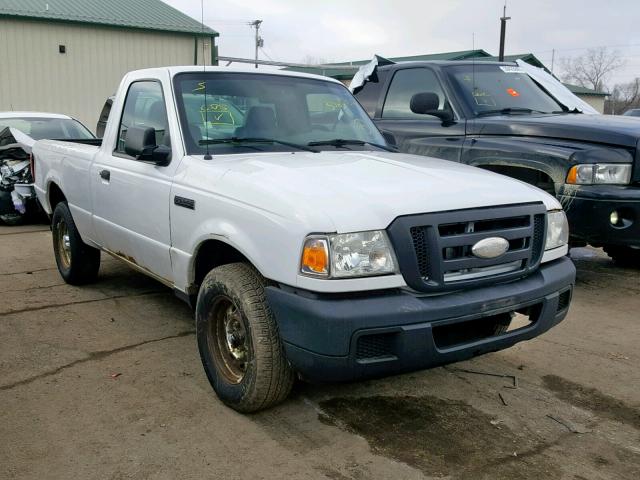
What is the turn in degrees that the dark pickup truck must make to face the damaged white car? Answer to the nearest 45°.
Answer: approximately 135° to its right

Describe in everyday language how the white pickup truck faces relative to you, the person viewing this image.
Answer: facing the viewer and to the right of the viewer

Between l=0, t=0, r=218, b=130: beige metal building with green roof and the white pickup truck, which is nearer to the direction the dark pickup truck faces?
the white pickup truck

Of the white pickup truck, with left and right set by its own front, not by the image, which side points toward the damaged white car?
back

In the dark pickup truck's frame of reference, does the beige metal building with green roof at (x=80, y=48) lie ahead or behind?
behind

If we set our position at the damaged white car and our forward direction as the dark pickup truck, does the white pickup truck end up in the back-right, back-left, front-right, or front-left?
front-right

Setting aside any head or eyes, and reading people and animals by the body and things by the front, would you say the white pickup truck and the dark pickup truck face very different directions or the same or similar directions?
same or similar directions

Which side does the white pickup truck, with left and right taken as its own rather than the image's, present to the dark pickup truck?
left

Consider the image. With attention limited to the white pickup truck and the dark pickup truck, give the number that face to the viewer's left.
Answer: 0

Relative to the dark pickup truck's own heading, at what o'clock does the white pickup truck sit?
The white pickup truck is roughly at 2 o'clock from the dark pickup truck.
